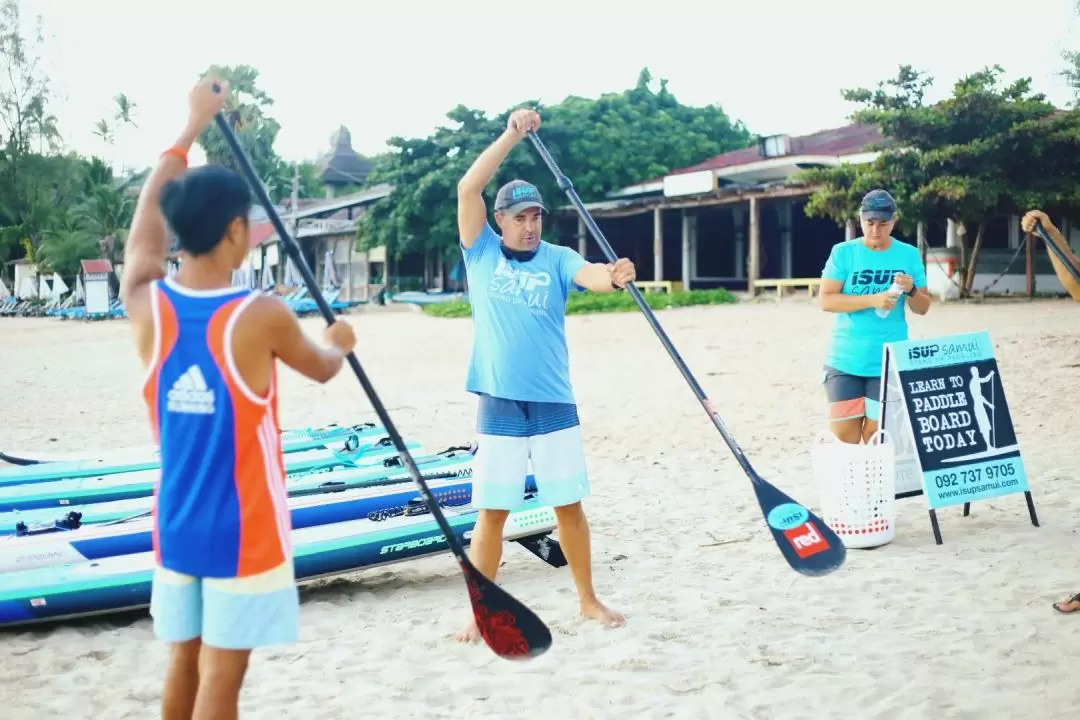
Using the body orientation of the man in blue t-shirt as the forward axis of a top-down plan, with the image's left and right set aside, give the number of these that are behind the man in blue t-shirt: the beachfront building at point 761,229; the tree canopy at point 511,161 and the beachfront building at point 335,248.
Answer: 3

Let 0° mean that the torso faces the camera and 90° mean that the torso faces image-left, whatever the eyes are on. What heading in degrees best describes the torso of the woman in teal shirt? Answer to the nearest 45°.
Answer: approximately 0°

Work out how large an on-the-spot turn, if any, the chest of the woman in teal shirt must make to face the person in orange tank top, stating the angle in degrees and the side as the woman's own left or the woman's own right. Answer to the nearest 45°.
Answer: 0° — they already face them

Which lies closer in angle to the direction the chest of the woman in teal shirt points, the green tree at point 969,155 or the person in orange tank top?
the person in orange tank top

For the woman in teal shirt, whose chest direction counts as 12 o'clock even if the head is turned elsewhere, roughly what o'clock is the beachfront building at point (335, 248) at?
The beachfront building is roughly at 5 o'clock from the woman in teal shirt.

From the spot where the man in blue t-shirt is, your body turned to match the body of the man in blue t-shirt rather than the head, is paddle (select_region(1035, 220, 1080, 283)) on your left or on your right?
on your left

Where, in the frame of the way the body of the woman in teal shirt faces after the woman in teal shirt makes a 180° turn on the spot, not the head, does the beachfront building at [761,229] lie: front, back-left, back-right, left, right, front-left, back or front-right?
front

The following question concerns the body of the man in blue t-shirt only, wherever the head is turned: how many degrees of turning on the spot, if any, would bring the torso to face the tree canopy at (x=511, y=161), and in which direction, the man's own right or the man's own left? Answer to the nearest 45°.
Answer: approximately 180°

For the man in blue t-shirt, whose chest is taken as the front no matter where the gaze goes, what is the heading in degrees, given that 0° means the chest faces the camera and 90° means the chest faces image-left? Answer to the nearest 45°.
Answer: approximately 0°

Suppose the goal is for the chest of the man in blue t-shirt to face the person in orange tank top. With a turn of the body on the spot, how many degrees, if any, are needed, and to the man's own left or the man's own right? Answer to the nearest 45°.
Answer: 0° — they already face them

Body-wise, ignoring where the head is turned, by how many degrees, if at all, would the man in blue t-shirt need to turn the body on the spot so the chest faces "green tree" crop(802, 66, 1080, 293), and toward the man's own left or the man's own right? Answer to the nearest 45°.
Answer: approximately 135° to the man's own left
